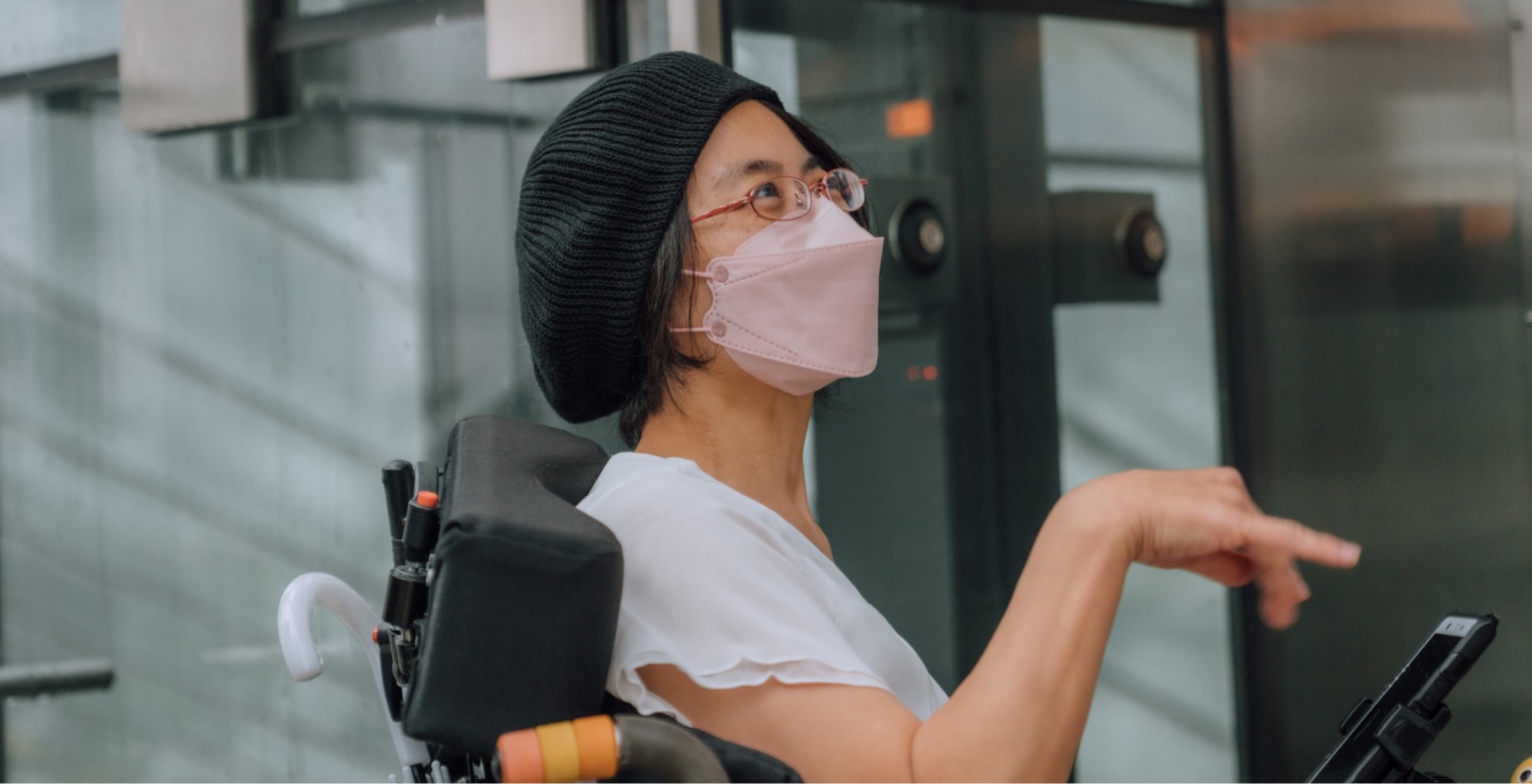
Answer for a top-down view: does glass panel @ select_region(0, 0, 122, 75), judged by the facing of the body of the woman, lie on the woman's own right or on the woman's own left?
on the woman's own left

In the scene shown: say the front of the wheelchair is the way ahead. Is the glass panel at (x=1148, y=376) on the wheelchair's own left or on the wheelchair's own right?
on the wheelchair's own left

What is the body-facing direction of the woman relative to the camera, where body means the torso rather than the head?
to the viewer's right

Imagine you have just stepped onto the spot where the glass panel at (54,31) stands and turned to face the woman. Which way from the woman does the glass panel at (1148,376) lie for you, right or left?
left

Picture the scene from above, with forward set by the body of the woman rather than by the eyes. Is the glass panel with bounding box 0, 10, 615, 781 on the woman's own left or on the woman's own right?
on the woman's own left

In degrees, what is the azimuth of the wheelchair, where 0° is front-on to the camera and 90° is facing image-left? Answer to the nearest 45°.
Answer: approximately 270°
